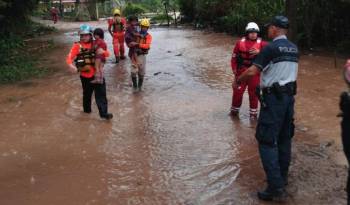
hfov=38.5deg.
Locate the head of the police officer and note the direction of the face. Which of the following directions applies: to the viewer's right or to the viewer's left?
to the viewer's left

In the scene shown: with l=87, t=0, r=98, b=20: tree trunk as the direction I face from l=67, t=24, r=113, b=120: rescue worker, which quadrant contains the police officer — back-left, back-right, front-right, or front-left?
back-right

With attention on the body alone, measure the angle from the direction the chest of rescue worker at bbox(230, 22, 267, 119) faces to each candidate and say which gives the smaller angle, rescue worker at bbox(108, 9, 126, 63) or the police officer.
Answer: the police officer

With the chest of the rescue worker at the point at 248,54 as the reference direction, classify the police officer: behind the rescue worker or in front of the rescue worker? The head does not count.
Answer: in front

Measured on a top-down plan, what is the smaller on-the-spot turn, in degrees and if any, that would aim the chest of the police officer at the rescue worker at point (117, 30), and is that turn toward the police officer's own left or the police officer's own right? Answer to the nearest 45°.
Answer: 0° — they already face them

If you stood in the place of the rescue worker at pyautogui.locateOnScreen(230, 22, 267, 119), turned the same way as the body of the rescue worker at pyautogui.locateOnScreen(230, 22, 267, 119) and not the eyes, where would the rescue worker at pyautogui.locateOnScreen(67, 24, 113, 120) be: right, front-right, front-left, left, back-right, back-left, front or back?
right

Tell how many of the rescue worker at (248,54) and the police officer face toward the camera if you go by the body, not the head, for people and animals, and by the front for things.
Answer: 1

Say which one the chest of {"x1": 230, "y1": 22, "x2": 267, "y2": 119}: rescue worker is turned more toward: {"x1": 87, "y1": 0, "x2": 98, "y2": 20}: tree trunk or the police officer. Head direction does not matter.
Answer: the police officer

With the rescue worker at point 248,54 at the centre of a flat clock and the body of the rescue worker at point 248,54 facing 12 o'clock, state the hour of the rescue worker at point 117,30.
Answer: the rescue worker at point 117,30 is roughly at 5 o'clock from the rescue worker at point 248,54.

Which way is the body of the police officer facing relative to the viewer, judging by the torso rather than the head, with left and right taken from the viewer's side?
facing away from the viewer and to the left of the viewer

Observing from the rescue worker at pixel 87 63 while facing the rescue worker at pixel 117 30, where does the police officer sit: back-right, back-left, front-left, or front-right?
back-right

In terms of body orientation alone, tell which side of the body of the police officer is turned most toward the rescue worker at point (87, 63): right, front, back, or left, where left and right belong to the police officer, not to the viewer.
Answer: front

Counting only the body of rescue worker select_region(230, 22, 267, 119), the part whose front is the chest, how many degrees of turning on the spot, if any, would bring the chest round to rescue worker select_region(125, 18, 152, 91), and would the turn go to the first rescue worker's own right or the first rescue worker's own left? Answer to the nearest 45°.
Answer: approximately 135° to the first rescue worker's own right

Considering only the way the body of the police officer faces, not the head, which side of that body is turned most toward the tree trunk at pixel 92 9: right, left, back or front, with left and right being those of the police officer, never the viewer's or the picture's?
front

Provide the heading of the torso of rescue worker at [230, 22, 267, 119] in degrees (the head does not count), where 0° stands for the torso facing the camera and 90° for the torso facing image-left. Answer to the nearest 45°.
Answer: approximately 0°

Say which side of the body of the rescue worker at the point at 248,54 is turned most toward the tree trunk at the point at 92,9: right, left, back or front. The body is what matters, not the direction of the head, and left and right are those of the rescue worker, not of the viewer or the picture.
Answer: back
